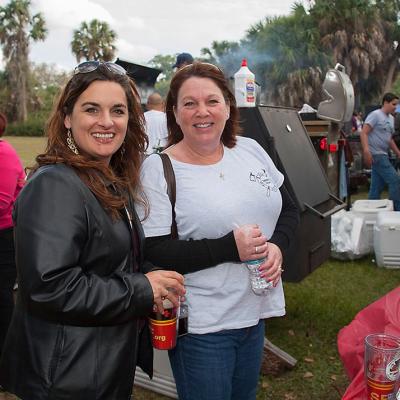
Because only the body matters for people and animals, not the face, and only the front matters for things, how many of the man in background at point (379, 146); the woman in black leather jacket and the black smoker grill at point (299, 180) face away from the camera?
0

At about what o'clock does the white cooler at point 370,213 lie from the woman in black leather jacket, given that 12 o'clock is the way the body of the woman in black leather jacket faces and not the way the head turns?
The white cooler is roughly at 9 o'clock from the woman in black leather jacket.

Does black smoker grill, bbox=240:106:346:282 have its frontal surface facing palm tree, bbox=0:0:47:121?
no

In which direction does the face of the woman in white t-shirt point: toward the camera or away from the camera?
toward the camera

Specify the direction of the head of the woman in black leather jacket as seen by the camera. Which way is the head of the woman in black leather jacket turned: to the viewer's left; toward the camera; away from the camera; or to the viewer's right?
toward the camera

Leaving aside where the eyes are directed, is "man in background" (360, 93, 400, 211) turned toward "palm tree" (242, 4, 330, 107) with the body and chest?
no

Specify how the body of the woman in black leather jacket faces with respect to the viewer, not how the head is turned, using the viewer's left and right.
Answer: facing the viewer and to the right of the viewer

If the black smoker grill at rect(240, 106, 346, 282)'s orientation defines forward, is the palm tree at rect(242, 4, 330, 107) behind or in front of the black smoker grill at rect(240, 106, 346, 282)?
behind

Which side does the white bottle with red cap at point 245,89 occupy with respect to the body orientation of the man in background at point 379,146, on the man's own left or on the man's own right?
on the man's own right

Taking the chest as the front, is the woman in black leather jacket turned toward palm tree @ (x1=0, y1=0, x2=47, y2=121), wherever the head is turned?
no

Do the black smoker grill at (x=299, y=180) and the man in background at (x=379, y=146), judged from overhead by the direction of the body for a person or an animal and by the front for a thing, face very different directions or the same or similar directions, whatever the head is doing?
same or similar directions

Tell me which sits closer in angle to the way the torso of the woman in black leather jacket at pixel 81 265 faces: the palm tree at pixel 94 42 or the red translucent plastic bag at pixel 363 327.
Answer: the red translucent plastic bag
